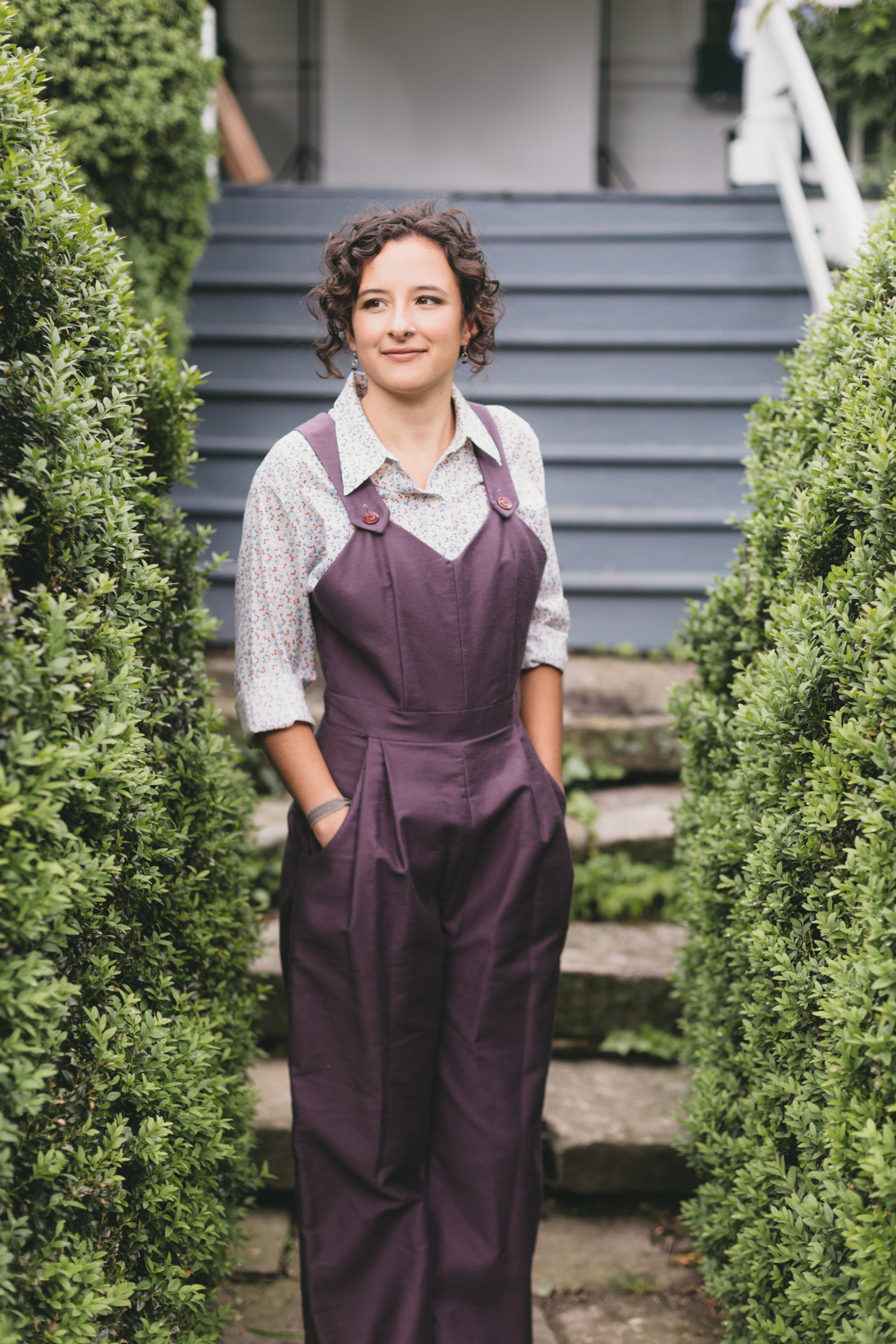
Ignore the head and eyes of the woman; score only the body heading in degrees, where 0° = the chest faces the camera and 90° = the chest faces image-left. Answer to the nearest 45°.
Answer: approximately 315°

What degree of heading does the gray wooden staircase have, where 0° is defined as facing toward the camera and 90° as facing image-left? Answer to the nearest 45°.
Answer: approximately 0°

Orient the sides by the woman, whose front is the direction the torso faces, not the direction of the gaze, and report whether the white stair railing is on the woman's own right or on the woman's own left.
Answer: on the woman's own left

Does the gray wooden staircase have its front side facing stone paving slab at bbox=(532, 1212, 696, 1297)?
yes

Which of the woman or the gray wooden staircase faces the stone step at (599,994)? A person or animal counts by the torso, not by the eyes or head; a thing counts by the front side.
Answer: the gray wooden staircase

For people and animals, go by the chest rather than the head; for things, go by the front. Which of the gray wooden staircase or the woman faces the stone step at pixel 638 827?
the gray wooden staircase
